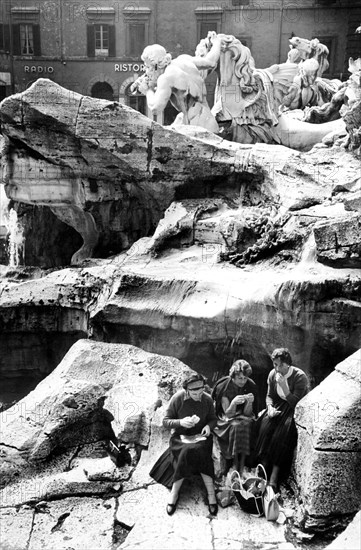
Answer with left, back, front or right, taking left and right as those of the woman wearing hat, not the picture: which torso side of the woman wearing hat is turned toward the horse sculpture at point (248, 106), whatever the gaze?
back

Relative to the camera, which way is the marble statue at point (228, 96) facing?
to the viewer's left

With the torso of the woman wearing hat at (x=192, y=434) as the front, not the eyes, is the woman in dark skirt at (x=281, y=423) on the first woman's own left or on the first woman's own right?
on the first woman's own left

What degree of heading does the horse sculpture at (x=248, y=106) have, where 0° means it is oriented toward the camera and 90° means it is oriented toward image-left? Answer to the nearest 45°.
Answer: approximately 90°

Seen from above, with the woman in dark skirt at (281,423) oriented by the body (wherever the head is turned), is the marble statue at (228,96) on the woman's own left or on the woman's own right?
on the woman's own right

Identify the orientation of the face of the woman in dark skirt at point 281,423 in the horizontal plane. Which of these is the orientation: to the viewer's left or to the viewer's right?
to the viewer's left

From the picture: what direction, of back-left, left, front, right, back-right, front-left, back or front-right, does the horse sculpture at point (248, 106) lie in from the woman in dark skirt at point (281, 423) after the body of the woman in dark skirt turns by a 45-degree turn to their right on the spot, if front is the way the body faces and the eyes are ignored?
right

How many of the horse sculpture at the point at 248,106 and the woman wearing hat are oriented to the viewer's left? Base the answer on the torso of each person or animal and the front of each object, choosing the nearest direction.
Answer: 1

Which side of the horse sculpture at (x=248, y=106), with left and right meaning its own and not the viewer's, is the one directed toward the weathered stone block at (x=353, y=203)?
left

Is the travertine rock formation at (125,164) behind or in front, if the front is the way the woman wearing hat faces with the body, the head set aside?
behind

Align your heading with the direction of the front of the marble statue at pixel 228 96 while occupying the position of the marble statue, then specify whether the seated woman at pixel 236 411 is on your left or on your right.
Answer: on your left
